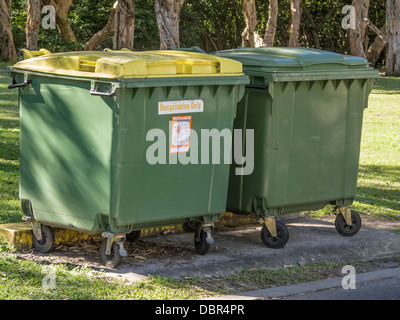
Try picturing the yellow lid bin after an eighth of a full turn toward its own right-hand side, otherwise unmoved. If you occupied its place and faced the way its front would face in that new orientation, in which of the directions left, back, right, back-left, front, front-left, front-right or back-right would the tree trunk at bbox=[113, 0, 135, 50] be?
back

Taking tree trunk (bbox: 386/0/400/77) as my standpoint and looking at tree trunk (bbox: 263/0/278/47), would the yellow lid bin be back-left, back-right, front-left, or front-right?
front-left

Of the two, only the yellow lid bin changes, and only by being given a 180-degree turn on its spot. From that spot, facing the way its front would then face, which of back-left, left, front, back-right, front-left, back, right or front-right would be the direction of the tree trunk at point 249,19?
front-right

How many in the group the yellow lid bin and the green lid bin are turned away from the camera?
0

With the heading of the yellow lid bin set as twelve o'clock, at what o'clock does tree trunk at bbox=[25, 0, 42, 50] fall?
The tree trunk is roughly at 7 o'clock from the yellow lid bin.

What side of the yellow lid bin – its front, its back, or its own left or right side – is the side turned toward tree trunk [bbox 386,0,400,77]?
left

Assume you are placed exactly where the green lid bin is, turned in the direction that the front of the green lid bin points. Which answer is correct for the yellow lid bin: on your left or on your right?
on your right

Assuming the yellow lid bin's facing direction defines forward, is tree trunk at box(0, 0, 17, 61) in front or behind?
behind

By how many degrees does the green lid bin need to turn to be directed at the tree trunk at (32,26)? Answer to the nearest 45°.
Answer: approximately 180°

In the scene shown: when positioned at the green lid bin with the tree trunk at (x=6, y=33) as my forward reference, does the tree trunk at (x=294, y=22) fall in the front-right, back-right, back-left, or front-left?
front-right

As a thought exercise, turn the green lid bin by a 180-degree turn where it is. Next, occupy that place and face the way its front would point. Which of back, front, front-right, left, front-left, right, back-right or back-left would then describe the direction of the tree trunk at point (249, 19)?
front-right

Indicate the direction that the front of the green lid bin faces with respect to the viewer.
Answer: facing the viewer and to the right of the viewer

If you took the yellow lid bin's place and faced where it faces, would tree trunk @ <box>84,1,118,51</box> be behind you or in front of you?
behind

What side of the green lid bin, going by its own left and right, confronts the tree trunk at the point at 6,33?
back

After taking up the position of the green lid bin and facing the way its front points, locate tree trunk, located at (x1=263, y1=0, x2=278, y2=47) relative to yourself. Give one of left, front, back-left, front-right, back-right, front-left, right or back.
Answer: back-left

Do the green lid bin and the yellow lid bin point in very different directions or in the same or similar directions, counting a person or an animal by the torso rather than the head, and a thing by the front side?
same or similar directions

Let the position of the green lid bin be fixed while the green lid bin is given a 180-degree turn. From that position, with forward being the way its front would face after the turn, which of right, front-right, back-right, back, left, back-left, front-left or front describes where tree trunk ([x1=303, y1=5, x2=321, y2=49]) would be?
front-right
